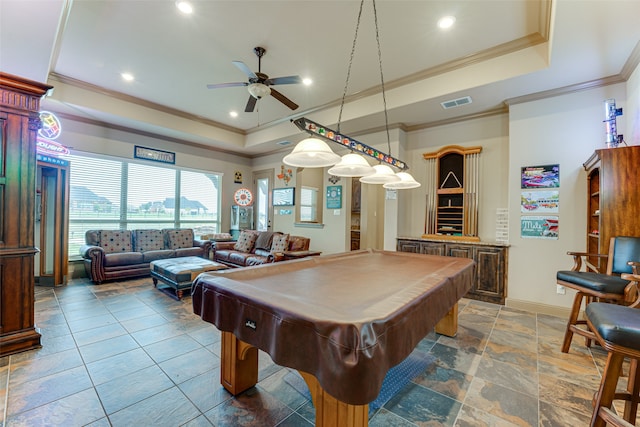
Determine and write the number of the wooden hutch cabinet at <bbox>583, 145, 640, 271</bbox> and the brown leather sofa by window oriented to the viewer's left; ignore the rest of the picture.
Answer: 1

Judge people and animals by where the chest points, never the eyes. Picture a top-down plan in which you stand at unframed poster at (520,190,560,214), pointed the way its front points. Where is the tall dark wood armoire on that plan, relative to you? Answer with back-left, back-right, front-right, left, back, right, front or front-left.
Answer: front-right

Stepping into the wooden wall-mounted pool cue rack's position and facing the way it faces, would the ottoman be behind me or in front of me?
in front

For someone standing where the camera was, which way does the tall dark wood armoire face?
facing the viewer and to the right of the viewer

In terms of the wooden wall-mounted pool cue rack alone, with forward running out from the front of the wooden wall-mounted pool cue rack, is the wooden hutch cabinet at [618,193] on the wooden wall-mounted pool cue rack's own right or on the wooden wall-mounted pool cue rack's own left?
on the wooden wall-mounted pool cue rack's own left

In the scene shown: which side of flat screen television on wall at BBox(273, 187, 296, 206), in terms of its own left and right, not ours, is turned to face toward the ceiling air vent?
left

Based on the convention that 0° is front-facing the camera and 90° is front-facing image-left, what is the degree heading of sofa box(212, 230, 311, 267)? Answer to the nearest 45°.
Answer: approximately 45°

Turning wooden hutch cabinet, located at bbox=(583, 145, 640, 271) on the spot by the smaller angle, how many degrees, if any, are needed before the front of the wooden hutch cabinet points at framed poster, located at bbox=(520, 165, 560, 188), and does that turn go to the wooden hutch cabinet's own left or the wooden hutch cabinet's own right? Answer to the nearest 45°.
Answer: approximately 45° to the wooden hutch cabinet's own right

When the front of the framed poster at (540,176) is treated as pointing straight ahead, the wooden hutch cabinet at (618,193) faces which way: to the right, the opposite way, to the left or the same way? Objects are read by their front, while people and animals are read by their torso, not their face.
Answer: to the right

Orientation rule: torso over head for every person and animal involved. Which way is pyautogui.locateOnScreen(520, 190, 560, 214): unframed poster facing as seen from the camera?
toward the camera

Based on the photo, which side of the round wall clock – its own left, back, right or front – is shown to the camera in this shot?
front

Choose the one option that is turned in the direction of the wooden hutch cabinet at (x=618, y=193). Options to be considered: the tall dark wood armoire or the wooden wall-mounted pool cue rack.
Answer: the tall dark wood armoire

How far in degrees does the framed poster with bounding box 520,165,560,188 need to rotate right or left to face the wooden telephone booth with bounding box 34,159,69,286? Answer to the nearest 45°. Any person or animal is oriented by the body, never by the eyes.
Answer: approximately 45° to its right

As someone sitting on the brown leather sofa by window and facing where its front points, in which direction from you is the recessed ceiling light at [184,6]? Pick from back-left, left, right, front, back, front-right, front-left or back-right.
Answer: front-right

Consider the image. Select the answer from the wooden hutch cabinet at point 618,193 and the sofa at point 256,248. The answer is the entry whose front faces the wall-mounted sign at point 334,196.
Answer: the wooden hutch cabinet

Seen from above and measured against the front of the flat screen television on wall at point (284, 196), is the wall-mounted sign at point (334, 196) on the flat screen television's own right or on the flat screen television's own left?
on the flat screen television's own left
